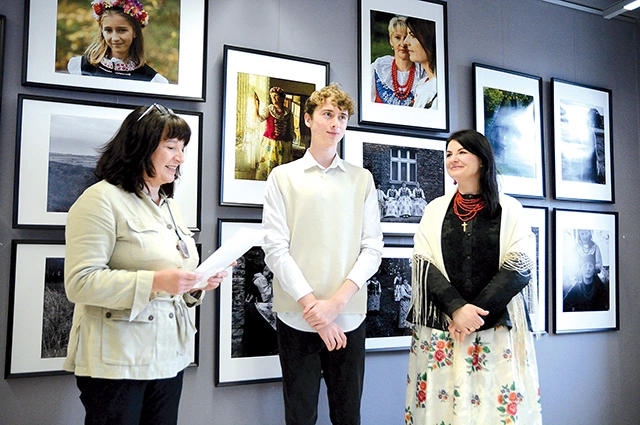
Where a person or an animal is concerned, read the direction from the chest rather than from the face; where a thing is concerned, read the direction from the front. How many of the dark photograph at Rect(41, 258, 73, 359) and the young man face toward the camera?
2

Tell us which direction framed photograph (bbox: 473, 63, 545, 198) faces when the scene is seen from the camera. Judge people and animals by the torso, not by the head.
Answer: facing the viewer and to the right of the viewer

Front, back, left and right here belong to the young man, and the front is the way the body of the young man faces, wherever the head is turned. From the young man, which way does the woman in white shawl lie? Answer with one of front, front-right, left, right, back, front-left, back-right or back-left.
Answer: left

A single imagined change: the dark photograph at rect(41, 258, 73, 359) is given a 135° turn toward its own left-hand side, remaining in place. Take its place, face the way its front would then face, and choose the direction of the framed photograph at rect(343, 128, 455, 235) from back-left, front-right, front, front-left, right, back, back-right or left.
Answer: front-right

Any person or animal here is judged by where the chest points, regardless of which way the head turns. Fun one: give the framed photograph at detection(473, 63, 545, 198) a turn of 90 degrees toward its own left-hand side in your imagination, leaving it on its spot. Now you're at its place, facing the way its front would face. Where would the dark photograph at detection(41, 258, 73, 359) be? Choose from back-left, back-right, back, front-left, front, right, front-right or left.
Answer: back

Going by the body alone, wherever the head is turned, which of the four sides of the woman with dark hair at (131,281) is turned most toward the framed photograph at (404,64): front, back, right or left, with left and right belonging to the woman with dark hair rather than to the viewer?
left

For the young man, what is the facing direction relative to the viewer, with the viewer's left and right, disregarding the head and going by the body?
facing the viewer

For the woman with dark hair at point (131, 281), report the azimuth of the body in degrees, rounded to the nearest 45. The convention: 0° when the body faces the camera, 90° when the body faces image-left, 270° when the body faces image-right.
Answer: approximately 315°

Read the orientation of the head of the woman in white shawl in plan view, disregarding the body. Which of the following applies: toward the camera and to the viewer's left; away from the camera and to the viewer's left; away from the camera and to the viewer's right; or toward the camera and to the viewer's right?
toward the camera and to the viewer's left

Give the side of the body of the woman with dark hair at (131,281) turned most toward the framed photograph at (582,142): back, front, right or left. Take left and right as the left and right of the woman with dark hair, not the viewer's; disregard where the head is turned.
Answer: left

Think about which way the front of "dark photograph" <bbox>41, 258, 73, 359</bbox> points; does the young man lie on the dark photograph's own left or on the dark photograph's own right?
on the dark photograph's own left

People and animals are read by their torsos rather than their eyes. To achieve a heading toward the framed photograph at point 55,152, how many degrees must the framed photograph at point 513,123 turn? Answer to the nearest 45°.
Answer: approximately 90° to its right

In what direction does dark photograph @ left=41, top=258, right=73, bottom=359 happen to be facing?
toward the camera

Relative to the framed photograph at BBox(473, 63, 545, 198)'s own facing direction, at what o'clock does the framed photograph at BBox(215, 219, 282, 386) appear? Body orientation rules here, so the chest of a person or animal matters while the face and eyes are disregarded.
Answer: the framed photograph at BBox(215, 219, 282, 386) is roughly at 3 o'clock from the framed photograph at BBox(473, 63, 545, 198).
